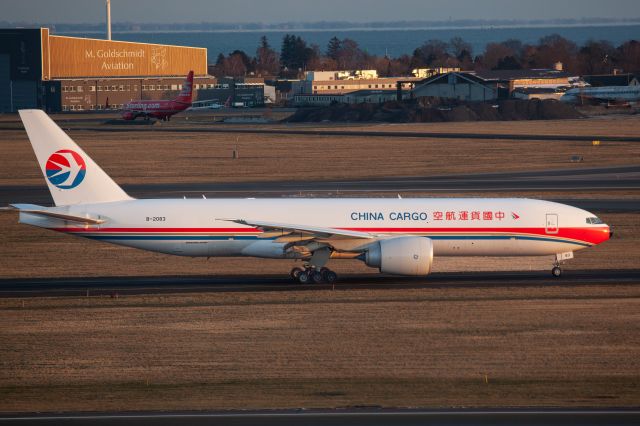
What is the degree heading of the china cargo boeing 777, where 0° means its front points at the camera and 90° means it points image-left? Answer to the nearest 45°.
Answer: approximately 270°
